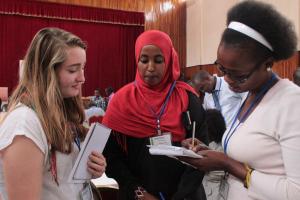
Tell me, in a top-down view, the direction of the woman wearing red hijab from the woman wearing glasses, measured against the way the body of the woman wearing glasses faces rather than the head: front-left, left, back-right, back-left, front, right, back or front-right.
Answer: front-right

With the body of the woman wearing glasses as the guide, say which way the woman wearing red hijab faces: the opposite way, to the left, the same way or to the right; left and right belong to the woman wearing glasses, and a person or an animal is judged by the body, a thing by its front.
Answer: to the left

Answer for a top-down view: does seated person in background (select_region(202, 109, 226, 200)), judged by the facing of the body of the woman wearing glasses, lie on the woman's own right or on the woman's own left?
on the woman's own right

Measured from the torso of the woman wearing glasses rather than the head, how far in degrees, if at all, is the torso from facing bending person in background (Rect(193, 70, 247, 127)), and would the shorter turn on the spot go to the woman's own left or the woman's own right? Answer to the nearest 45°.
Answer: approximately 90° to the woman's own right

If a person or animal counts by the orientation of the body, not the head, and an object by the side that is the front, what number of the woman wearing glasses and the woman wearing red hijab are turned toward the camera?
1

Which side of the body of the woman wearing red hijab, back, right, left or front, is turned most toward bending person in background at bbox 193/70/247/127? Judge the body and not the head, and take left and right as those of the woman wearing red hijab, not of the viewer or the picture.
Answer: back

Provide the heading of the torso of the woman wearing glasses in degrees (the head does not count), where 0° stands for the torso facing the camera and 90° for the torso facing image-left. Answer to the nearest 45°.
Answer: approximately 90°

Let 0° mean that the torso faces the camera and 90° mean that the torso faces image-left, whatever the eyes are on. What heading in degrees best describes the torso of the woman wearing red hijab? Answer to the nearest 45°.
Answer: approximately 0°

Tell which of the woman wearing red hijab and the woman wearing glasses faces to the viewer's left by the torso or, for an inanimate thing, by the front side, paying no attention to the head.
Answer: the woman wearing glasses

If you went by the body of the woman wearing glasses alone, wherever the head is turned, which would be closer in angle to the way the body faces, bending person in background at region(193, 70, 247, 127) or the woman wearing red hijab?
the woman wearing red hijab

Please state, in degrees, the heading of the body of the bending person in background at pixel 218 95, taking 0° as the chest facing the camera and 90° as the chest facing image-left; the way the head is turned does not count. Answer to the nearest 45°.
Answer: approximately 45°
